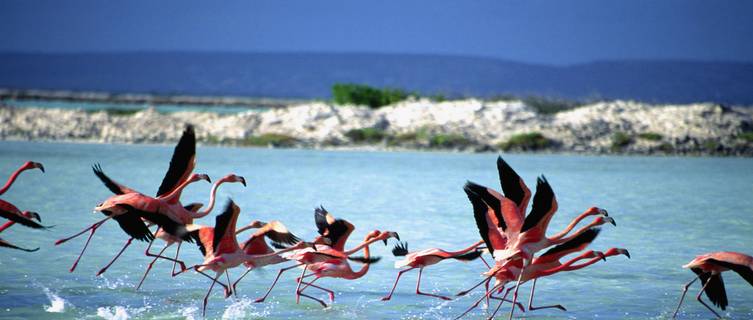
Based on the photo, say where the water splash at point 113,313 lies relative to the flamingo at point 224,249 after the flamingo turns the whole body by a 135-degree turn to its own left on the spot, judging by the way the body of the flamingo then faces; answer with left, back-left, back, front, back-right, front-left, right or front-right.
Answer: front-left

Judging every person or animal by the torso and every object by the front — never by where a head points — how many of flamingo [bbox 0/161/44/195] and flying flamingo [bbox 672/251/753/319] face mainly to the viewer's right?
2

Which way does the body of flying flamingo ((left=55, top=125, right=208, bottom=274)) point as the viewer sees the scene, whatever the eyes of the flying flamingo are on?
to the viewer's right

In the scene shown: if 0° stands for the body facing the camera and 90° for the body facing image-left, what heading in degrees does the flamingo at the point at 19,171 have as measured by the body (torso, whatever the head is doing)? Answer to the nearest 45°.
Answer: approximately 270°

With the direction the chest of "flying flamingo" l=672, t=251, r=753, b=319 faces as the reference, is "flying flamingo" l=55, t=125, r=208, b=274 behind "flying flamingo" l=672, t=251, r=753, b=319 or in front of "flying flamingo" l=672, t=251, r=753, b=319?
behind

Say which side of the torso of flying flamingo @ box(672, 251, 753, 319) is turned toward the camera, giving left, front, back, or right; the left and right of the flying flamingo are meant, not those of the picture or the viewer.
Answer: right

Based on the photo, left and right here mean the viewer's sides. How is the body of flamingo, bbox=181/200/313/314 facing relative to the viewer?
facing to the right of the viewer
